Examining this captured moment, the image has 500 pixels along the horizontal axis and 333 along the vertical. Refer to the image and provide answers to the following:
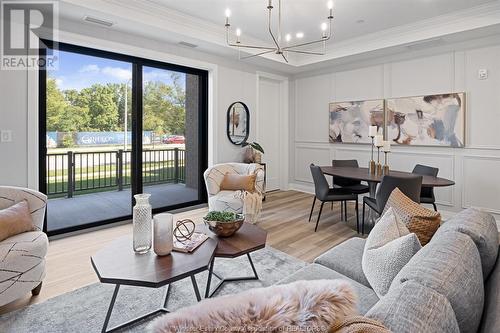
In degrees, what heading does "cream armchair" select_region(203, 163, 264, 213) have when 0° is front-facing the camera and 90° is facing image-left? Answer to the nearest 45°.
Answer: approximately 315°

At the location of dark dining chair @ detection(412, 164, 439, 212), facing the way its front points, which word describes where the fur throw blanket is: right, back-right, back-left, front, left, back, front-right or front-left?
front-left

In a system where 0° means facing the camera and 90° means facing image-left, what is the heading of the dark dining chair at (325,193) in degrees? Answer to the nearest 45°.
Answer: approximately 270°
